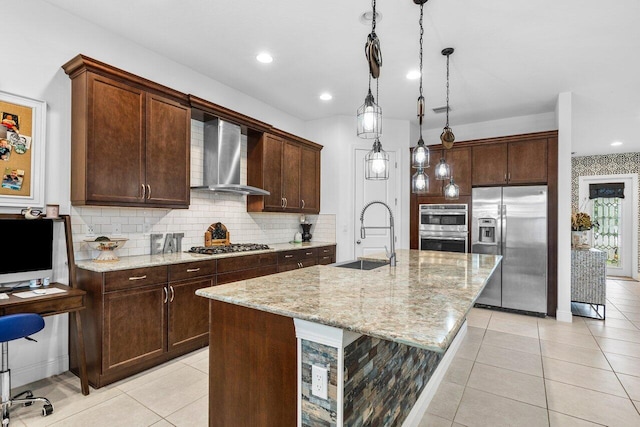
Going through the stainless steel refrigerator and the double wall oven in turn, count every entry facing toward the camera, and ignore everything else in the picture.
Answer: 2

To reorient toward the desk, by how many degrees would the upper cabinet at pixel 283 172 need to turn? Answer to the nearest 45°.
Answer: approximately 90° to its right

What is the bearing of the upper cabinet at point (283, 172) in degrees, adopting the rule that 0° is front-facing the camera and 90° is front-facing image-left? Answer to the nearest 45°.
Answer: approximately 315°

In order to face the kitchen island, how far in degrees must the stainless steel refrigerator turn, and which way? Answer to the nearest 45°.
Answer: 0° — it already faces it

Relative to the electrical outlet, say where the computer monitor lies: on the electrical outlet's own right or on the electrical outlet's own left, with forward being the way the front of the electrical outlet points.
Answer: on the electrical outlet's own right

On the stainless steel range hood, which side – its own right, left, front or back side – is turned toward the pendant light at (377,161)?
front

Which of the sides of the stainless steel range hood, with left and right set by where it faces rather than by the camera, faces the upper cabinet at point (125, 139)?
right

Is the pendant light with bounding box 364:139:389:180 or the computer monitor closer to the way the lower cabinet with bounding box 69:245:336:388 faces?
the pendant light

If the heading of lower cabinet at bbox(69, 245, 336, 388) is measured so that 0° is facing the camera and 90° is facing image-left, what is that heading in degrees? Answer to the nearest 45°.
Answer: approximately 315°

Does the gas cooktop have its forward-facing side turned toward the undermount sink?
yes

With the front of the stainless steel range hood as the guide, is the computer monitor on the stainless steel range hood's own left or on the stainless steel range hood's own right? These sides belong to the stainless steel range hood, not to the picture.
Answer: on the stainless steel range hood's own right

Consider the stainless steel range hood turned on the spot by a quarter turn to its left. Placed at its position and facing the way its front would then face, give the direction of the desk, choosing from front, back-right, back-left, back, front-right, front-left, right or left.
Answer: back

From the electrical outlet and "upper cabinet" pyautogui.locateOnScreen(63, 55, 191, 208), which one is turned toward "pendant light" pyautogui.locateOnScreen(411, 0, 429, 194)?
the upper cabinet

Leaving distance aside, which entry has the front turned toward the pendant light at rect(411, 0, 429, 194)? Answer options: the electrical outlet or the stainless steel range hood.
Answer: the stainless steel range hood
